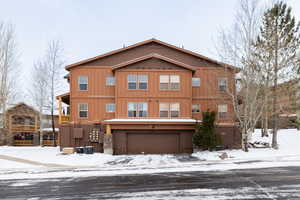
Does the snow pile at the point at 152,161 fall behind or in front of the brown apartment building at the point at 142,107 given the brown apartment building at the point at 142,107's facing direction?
in front

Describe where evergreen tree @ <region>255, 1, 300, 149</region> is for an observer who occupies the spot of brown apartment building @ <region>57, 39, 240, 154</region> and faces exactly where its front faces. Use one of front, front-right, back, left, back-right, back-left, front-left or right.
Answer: left

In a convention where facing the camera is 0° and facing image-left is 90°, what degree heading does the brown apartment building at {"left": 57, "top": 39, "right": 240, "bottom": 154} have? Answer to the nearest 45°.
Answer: approximately 0°
